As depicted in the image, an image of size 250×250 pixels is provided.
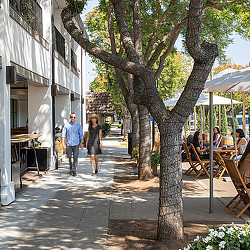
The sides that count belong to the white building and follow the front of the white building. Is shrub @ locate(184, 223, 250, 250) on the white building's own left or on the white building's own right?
on the white building's own right

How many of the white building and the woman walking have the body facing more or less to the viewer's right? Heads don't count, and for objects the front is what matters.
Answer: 1

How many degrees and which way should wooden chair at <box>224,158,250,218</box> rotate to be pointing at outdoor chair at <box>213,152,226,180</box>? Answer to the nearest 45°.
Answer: approximately 45° to its left

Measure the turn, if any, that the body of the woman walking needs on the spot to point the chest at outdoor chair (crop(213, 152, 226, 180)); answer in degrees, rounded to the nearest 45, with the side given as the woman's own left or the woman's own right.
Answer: approximately 90° to the woman's own left

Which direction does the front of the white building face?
to the viewer's right

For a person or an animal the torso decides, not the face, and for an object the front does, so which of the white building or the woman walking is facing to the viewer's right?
the white building

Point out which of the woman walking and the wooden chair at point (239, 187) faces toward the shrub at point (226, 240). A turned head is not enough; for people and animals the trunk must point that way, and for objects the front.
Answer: the woman walking

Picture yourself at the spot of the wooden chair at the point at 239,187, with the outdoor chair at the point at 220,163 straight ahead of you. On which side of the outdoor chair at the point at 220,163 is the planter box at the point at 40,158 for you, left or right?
left

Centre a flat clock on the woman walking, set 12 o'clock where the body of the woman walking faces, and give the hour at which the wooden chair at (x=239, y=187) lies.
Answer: The wooden chair is roughly at 11 o'clock from the woman walking.

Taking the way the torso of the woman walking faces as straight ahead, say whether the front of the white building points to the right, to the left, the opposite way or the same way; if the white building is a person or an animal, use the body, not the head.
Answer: to the left
